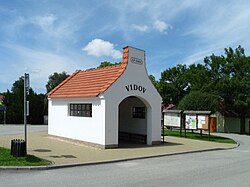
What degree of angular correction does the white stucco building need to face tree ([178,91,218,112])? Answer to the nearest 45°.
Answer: approximately 90° to its left

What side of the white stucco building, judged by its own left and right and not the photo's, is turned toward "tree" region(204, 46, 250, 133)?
left

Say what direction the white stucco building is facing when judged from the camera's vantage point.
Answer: facing the viewer and to the right of the viewer
